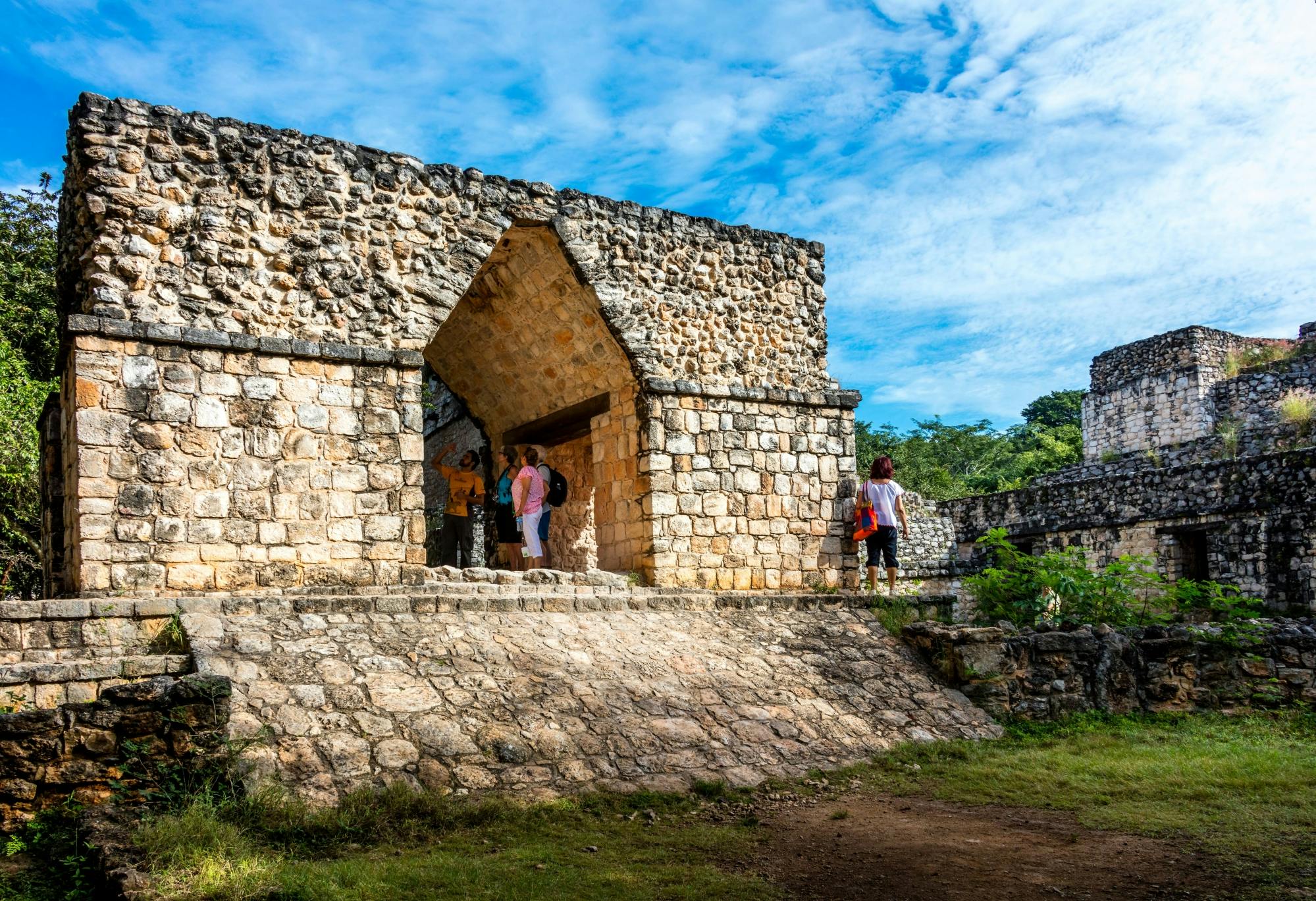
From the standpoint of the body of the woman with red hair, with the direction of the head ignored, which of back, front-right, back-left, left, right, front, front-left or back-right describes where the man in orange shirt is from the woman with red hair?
left

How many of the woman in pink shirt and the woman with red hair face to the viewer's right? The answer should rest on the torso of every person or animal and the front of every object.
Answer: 0

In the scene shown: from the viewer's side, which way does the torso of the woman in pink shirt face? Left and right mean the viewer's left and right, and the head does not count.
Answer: facing away from the viewer and to the left of the viewer

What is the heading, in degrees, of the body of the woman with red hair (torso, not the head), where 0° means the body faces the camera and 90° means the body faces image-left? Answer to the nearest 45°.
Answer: approximately 180°

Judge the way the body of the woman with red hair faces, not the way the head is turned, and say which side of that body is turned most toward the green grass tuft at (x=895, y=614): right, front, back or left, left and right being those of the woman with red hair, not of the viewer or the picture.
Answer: back

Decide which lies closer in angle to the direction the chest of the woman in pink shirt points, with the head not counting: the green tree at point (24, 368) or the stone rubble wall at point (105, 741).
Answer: the green tree

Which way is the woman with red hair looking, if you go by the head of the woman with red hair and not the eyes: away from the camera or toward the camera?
away from the camera

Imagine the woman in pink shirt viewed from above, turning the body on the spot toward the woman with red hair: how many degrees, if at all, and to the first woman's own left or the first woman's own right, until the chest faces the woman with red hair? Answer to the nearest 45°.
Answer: approximately 135° to the first woman's own right

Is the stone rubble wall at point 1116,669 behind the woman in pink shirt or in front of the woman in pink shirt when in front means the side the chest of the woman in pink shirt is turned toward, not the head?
behind

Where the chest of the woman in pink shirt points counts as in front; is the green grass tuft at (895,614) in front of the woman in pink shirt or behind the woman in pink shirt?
behind

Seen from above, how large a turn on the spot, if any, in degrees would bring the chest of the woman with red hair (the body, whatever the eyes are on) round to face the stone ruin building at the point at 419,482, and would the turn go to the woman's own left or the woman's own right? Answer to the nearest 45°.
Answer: approximately 135° to the woman's own left

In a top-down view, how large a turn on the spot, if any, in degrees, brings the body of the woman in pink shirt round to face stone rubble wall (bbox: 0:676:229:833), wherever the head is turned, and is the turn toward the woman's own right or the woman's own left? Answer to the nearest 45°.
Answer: approximately 135° to the woman's own left

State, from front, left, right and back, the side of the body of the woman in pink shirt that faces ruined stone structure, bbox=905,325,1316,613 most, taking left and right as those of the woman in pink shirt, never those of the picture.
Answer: right

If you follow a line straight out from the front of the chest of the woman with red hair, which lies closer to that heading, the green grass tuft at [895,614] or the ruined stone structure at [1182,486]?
the ruined stone structure
